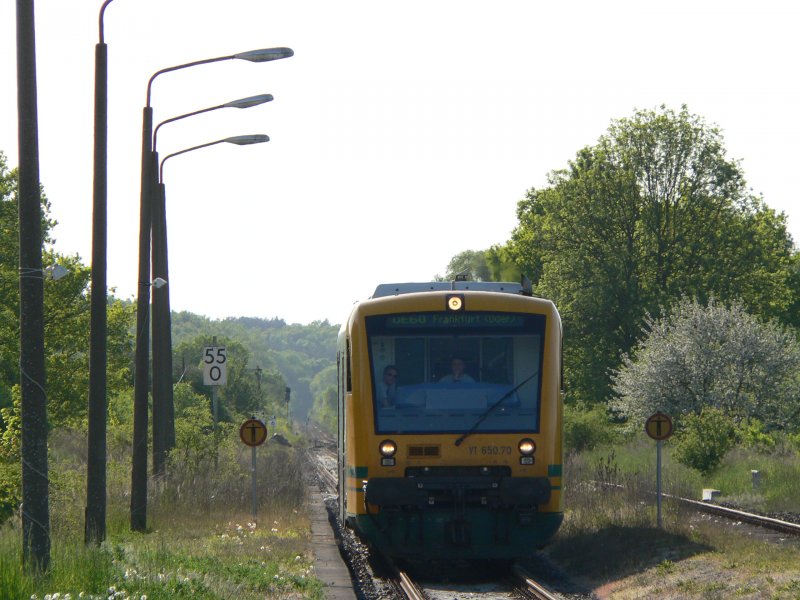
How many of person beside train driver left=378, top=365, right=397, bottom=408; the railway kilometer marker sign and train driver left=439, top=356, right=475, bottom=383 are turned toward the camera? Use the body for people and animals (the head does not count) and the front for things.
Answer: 3

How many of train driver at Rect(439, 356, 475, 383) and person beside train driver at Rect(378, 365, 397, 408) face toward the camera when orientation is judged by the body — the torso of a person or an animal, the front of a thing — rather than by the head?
2

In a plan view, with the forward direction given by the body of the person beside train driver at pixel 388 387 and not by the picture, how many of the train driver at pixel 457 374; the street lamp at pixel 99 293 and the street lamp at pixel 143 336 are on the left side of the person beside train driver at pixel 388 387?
1

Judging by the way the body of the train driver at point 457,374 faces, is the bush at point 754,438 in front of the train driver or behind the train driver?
behind

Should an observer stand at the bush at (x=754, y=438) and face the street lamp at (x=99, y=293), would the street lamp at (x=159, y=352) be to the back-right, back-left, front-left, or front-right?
front-right

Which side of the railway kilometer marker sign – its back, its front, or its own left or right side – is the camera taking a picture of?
front

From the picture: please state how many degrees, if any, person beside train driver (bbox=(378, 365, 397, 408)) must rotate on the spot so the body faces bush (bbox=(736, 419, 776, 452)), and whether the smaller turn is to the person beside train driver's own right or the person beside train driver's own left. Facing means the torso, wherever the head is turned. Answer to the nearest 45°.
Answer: approximately 135° to the person beside train driver's own left

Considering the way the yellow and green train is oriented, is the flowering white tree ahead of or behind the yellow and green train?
behind

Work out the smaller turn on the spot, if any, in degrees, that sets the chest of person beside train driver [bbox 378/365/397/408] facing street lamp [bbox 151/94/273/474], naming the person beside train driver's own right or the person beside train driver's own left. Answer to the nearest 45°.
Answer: approximately 135° to the person beside train driver's own right

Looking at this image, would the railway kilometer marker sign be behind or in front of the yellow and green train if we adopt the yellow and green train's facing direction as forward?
behind

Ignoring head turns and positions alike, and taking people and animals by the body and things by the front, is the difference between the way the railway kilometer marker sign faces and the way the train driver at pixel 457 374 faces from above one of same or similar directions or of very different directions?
same or similar directions

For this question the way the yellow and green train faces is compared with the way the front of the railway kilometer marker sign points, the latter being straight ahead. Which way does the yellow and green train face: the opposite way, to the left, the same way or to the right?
the same way

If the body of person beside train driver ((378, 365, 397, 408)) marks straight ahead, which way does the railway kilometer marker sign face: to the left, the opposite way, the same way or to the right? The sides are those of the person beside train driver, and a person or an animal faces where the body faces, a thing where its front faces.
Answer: the same way

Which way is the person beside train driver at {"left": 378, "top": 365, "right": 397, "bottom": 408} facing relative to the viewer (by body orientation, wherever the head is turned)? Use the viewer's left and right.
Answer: facing the viewer
